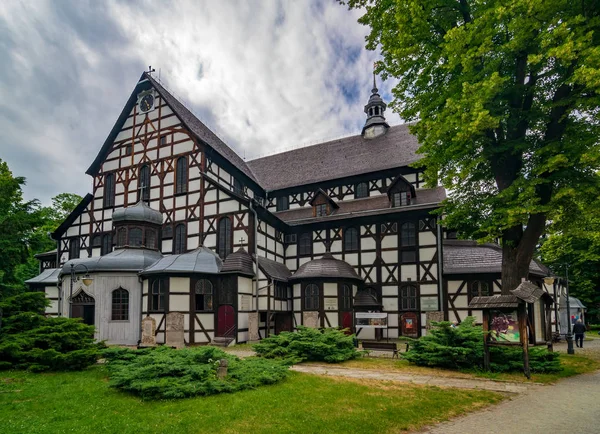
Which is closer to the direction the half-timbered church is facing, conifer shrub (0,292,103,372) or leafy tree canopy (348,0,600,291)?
the conifer shrub

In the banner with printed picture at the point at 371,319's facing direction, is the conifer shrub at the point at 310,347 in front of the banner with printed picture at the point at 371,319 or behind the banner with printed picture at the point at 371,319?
in front

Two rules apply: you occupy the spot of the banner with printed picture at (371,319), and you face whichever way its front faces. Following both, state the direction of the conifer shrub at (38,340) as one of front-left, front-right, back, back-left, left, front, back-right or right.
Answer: front-right

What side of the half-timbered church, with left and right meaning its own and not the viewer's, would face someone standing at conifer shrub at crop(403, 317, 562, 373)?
left

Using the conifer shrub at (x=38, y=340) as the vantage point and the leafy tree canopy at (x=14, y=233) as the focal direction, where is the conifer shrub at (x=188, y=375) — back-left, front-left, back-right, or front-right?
back-right

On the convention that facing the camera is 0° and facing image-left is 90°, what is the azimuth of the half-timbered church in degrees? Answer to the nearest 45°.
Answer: approximately 45°

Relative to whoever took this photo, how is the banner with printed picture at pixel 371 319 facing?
facing the viewer

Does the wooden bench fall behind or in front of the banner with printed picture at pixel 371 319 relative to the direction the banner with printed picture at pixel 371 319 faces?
in front

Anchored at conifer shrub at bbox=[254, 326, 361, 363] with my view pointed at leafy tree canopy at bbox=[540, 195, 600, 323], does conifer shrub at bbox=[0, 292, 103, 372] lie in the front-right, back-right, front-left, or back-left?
back-left

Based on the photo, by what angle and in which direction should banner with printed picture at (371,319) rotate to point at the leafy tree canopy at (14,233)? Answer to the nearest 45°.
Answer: approximately 90° to its right
